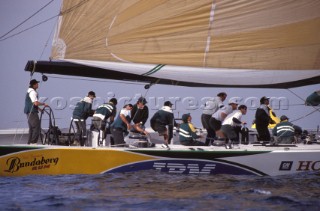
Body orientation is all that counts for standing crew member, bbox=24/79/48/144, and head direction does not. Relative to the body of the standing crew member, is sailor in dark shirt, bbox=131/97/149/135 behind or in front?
in front

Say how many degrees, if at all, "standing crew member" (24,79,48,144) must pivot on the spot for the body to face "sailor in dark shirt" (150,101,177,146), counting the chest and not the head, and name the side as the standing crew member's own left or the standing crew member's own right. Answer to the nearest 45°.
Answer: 0° — they already face them

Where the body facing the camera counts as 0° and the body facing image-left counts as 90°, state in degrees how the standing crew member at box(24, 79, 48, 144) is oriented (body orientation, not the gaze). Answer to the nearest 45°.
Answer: approximately 270°

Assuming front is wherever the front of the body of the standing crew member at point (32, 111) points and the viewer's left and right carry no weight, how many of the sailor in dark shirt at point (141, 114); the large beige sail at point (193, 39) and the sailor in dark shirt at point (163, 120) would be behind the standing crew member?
0

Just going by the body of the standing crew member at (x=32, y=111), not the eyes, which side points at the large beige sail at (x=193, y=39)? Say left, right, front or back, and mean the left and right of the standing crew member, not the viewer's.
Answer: front

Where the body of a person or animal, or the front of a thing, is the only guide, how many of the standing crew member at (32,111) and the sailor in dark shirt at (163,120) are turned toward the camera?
0
